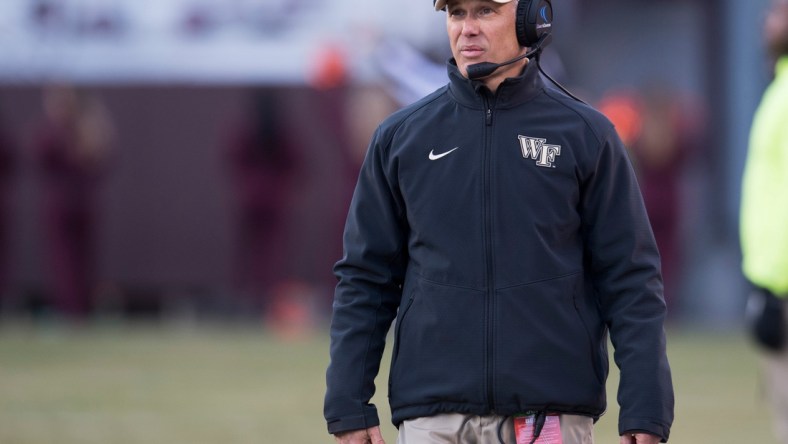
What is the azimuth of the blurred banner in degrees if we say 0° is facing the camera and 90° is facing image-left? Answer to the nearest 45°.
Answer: approximately 0°

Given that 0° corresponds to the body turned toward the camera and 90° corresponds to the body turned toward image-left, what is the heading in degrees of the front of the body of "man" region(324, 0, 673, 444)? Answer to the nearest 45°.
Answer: approximately 0°

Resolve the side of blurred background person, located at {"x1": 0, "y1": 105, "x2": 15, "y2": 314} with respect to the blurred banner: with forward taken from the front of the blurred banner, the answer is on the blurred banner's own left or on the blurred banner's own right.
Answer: on the blurred banner's own right

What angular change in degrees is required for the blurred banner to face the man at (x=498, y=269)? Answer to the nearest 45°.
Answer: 0° — it already faces them

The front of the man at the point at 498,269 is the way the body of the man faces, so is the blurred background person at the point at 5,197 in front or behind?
behind

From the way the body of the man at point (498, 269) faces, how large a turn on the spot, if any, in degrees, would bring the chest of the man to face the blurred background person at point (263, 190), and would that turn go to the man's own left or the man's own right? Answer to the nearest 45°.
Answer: approximately 180°

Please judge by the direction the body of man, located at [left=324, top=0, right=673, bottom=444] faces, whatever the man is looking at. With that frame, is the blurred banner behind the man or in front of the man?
behind
